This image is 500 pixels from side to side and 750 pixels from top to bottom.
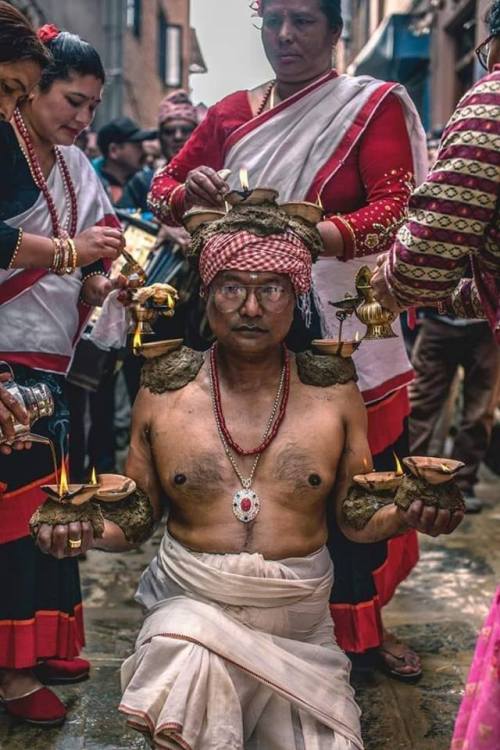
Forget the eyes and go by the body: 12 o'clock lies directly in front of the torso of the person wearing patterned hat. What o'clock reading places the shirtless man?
The shirtless man is roughly at 12 o'clock from the person wearing patterned hat.

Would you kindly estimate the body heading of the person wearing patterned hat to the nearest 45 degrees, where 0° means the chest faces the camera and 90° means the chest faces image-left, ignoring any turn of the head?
approximately 0°

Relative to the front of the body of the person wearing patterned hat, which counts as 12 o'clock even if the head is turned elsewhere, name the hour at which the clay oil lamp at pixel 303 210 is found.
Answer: The clay oil lamp is roughly at 12 o'clock from the person wearing patterned hat.
